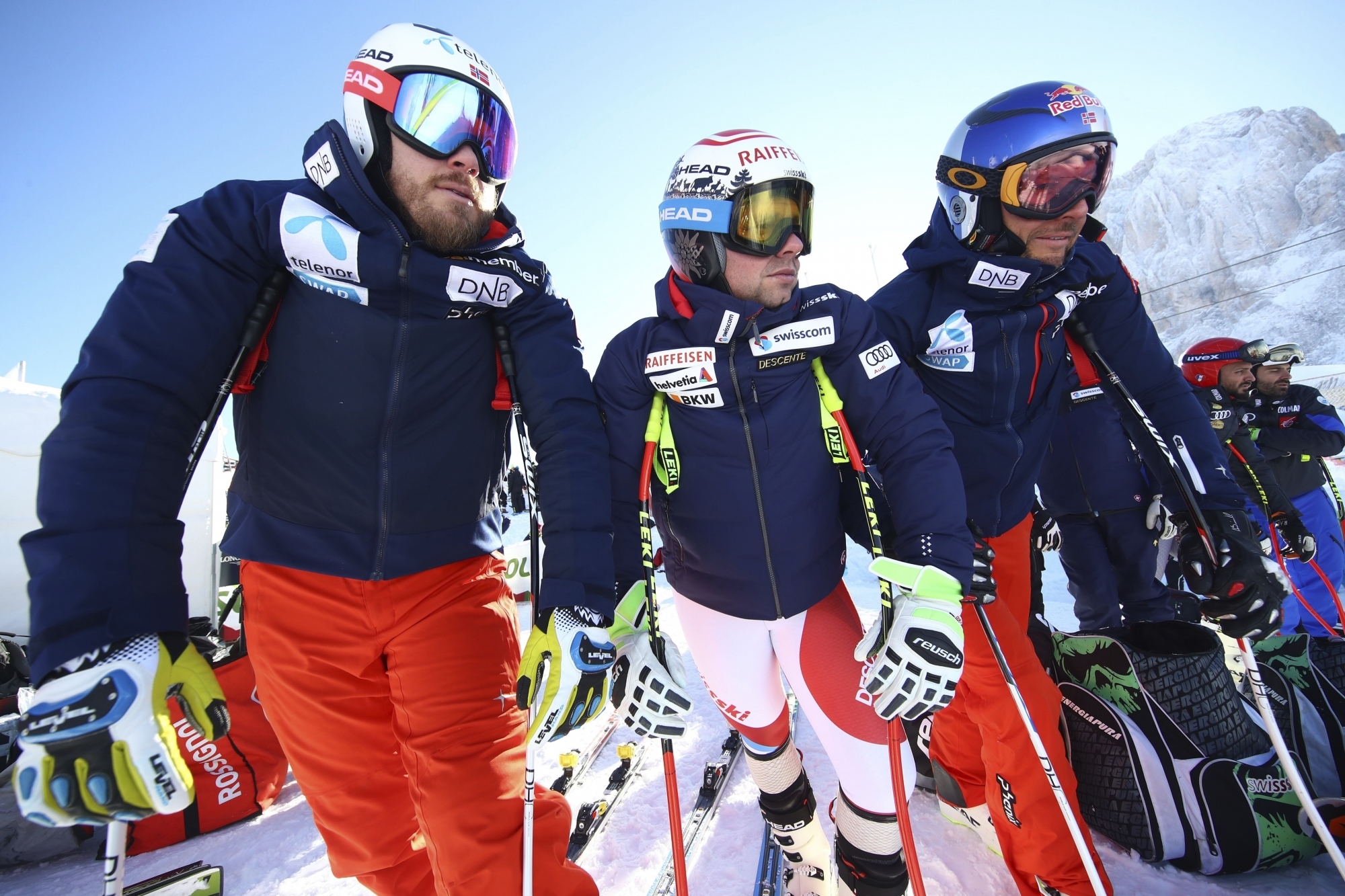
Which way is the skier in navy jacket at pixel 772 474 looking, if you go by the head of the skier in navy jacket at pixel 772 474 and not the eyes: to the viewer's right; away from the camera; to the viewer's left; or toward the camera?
to the viewer's right

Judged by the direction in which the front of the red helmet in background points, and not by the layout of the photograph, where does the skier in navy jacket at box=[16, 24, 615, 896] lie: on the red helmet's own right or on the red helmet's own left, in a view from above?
on the red helmet's own right

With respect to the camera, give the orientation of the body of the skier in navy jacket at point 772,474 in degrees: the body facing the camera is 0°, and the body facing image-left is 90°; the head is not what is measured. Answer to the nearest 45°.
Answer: approximately 0°

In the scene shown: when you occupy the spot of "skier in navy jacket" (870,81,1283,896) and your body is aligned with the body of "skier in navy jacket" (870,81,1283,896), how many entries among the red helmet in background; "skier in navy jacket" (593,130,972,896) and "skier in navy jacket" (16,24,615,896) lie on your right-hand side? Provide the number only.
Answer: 2
